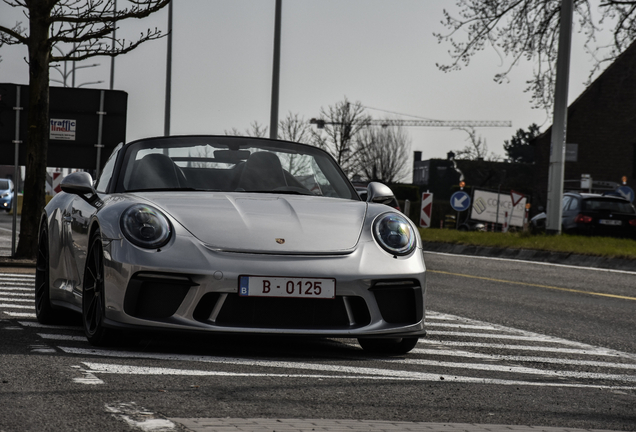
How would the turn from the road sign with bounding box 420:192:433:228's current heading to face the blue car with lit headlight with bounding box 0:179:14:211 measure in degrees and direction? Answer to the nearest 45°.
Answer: approximately 135° to its right

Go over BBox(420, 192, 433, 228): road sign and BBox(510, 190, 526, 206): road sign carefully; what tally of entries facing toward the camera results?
2

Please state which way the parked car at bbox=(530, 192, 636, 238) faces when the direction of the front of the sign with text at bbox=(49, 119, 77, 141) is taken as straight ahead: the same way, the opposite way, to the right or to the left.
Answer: the opposite way

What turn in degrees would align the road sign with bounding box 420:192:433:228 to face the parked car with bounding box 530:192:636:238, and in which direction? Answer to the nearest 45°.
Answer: approximately 45° to its left

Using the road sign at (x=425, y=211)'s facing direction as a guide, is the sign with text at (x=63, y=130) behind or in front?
in front

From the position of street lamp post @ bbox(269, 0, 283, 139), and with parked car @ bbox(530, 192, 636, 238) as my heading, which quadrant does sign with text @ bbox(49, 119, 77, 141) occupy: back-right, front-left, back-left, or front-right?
back-right

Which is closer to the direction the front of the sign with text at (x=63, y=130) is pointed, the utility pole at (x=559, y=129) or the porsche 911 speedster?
the porsche 911 speedster

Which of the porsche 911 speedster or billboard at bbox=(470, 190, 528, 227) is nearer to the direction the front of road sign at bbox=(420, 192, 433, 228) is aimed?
the porsche 911 speedster

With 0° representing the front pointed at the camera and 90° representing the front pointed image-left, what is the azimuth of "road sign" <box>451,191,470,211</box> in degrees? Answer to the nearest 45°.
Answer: approximately 0°
